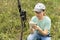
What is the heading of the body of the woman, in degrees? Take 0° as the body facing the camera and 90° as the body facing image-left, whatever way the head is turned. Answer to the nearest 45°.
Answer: approximately 45°
